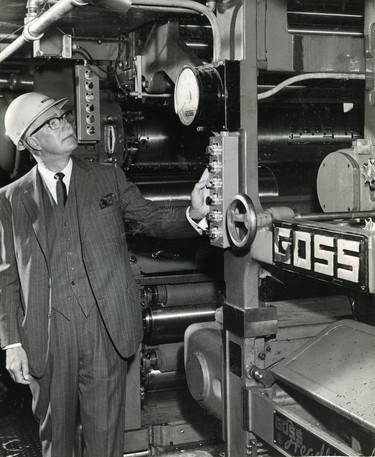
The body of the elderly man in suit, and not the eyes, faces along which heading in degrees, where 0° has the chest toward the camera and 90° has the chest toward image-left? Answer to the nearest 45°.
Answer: approximately 0°
